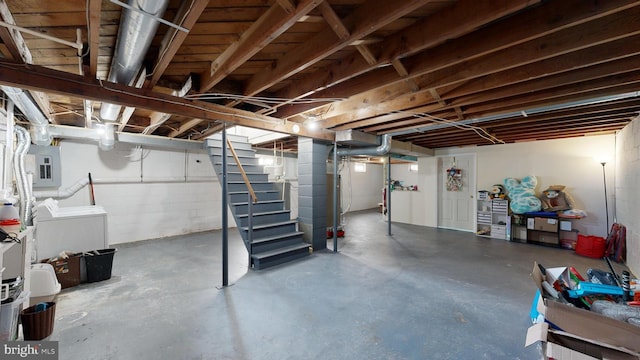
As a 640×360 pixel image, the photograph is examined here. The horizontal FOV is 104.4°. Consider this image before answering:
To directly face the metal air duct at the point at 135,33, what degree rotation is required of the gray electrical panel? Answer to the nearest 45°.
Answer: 0° — it already faces it

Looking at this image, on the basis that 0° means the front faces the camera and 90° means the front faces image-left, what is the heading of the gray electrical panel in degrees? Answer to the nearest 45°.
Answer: approximately 0°

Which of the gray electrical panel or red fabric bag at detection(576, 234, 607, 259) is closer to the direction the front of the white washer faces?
the red fabric bag

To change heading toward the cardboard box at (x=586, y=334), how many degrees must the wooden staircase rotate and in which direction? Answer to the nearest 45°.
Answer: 0° — it already faces it

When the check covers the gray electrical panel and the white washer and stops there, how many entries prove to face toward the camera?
1

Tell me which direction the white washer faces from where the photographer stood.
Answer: facing to the right of the viewer

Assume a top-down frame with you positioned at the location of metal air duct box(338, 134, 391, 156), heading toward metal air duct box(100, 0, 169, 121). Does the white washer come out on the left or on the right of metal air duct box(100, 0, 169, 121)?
right

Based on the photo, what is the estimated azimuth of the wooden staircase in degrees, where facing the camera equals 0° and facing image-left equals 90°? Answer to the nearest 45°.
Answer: approximately 315°
